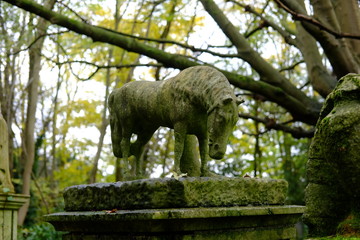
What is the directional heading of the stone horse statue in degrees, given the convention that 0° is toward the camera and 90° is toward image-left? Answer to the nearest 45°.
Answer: approximately 270°

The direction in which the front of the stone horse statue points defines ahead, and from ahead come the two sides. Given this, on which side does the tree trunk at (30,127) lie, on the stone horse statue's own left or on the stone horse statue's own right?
on the stone horse statue's own left

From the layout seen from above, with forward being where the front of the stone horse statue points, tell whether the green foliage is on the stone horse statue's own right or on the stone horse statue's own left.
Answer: on the stone horse statue's own left

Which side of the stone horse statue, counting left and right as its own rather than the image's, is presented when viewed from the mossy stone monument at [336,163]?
front
